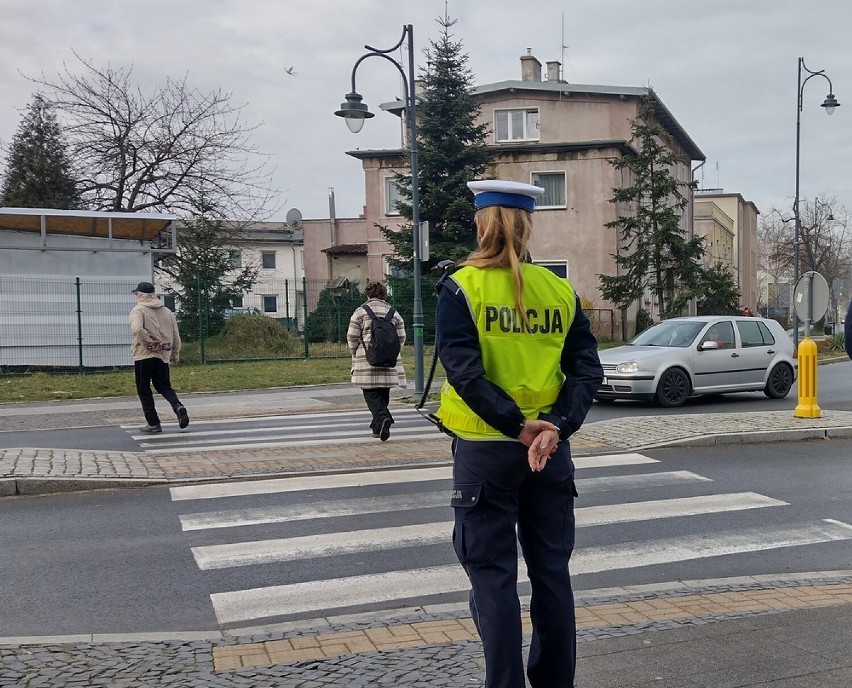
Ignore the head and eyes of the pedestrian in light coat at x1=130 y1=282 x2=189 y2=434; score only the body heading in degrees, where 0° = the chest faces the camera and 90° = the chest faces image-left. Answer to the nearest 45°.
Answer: approximately 135°

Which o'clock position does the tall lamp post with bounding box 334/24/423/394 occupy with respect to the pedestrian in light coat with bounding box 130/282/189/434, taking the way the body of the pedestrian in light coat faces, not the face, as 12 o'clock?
The tall lamp post is roughly at 3 o'clock from the pedestrian in light coat.

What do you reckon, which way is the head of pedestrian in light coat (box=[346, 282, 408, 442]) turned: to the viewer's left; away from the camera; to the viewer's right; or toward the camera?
away from the camera

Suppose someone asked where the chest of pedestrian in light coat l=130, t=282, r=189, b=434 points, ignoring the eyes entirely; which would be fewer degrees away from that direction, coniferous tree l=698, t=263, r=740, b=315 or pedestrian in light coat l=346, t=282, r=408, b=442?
the coniferous tree

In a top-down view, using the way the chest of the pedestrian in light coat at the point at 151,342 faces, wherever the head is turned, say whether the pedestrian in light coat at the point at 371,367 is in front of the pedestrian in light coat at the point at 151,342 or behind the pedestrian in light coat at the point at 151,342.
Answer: behind

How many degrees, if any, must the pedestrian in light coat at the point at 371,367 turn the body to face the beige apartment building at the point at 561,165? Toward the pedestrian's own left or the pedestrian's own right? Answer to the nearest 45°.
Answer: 0° — they already face it

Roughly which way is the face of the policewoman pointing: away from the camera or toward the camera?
away from the camera

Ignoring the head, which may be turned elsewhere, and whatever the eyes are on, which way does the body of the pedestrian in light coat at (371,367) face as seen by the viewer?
away from the camera

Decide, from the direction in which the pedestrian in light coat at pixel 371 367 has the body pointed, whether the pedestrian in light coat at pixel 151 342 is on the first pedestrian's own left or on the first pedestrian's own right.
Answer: on the first pedestrian's own left
